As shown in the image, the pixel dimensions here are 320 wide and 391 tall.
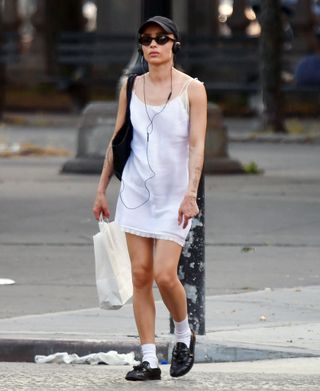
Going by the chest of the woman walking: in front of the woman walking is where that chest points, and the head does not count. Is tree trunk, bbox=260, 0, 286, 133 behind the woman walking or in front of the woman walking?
behind

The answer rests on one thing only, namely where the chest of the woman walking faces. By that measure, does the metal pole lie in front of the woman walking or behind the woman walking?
behind

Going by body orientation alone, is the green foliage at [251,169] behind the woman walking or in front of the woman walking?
behind

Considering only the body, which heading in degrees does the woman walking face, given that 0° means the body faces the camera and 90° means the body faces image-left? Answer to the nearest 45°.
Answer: approximately 45°
